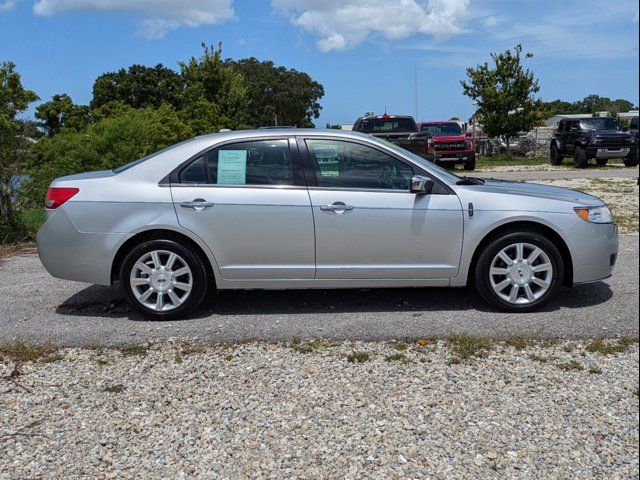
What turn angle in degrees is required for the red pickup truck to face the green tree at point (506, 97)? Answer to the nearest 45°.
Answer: approximately 135° to its left

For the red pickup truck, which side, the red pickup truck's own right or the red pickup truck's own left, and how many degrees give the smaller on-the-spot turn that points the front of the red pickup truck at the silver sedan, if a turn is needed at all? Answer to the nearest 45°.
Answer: approximately 45° to the red pickup truck's own right

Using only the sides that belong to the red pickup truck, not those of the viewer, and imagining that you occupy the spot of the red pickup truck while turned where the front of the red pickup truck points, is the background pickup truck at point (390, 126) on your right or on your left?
on your right

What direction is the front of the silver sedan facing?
to the viewer's right

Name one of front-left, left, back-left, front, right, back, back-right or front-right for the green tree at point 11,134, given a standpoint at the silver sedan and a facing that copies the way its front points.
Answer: back-left

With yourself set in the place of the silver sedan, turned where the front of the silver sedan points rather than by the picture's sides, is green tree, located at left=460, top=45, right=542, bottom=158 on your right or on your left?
on your left

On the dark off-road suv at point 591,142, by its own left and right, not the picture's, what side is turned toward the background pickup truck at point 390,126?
right

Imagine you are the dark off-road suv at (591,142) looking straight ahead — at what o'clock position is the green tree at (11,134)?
The green tree is roughly at 2 o'clock from the dark off-road suv.

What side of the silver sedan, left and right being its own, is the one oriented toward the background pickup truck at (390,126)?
left

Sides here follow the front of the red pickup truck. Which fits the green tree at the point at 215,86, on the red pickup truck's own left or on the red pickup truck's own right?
on the red pickup truck's own right

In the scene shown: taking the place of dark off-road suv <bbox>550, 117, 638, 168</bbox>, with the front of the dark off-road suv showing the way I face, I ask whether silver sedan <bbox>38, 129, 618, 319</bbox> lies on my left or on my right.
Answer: on my right

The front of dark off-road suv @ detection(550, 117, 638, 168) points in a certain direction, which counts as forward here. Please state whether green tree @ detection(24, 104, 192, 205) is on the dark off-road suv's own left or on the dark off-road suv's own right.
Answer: on the dark off-road suv's own right

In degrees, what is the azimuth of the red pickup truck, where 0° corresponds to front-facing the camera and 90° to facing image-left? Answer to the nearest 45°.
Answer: approximately 315°
